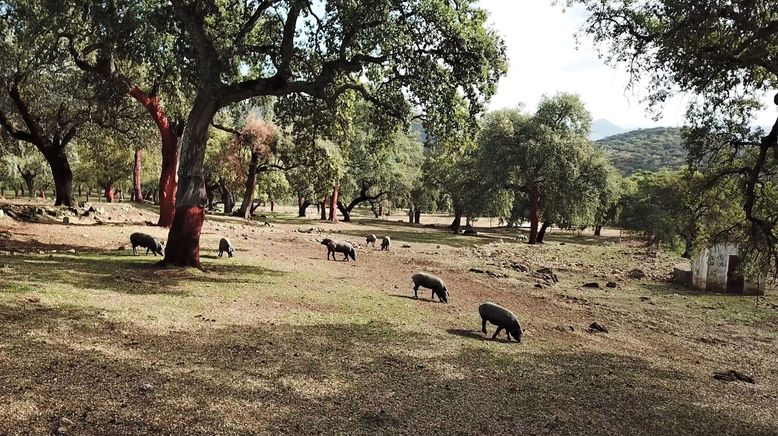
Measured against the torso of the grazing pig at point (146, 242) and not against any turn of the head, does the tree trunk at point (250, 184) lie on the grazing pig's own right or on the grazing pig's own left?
on the grazing pig's own left

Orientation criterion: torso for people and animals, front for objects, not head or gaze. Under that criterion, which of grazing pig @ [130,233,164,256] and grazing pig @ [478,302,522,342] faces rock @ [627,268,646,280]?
grazing pig @ [130,233,164,256]

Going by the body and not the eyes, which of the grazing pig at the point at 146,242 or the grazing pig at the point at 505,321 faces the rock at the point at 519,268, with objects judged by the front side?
the grazing pig at the point at 146,242

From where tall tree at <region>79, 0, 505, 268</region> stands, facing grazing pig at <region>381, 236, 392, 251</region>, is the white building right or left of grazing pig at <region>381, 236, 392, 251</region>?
right

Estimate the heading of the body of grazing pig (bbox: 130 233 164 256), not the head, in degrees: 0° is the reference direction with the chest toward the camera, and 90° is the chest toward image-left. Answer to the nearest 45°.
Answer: approximately 270°

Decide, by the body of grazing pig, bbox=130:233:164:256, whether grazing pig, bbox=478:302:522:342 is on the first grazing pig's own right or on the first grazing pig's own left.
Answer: on the first grazing pig's own right

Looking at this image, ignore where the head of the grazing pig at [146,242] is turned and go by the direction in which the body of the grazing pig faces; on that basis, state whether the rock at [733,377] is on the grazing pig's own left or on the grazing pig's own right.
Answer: on the grazing pig's own right

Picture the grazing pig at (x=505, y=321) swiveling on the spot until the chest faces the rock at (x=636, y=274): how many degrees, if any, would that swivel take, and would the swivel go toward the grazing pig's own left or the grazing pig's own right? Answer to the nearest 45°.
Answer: approximately 135° to the grazing pig's own left

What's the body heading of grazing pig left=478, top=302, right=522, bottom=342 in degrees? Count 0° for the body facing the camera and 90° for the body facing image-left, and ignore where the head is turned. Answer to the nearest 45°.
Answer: approximately 315°
